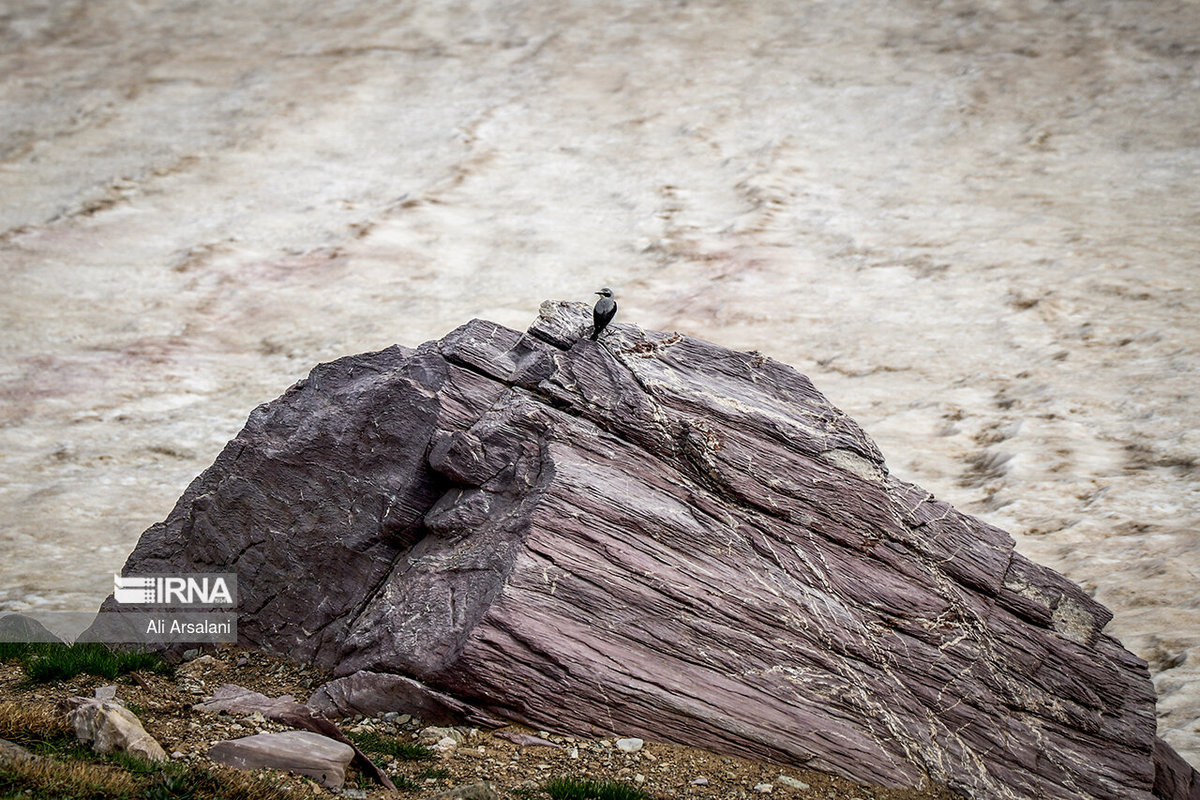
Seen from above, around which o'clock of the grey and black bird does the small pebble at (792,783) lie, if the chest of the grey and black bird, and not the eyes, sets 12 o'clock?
The small pebble is roughly at 4 o'clock from the grey and black bird.

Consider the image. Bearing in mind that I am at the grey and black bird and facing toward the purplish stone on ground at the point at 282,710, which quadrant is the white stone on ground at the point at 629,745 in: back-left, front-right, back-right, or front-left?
front-left

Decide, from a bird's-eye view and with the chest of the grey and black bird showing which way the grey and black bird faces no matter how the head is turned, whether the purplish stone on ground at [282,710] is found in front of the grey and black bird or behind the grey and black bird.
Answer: behind

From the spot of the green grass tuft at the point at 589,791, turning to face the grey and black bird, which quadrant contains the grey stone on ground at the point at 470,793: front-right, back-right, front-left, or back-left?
back-left

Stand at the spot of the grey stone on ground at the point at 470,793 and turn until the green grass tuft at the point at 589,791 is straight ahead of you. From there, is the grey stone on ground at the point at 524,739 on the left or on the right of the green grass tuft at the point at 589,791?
left

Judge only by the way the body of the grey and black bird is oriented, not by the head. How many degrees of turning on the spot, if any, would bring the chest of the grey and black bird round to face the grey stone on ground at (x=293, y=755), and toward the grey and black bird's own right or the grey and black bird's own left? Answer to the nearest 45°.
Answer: approximately 180°

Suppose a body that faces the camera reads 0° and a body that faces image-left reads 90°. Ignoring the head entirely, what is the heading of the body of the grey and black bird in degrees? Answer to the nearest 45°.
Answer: approximately 225°

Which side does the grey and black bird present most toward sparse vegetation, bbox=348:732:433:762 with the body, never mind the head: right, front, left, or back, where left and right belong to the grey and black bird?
back

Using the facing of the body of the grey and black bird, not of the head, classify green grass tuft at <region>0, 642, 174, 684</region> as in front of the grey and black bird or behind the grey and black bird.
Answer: behind
